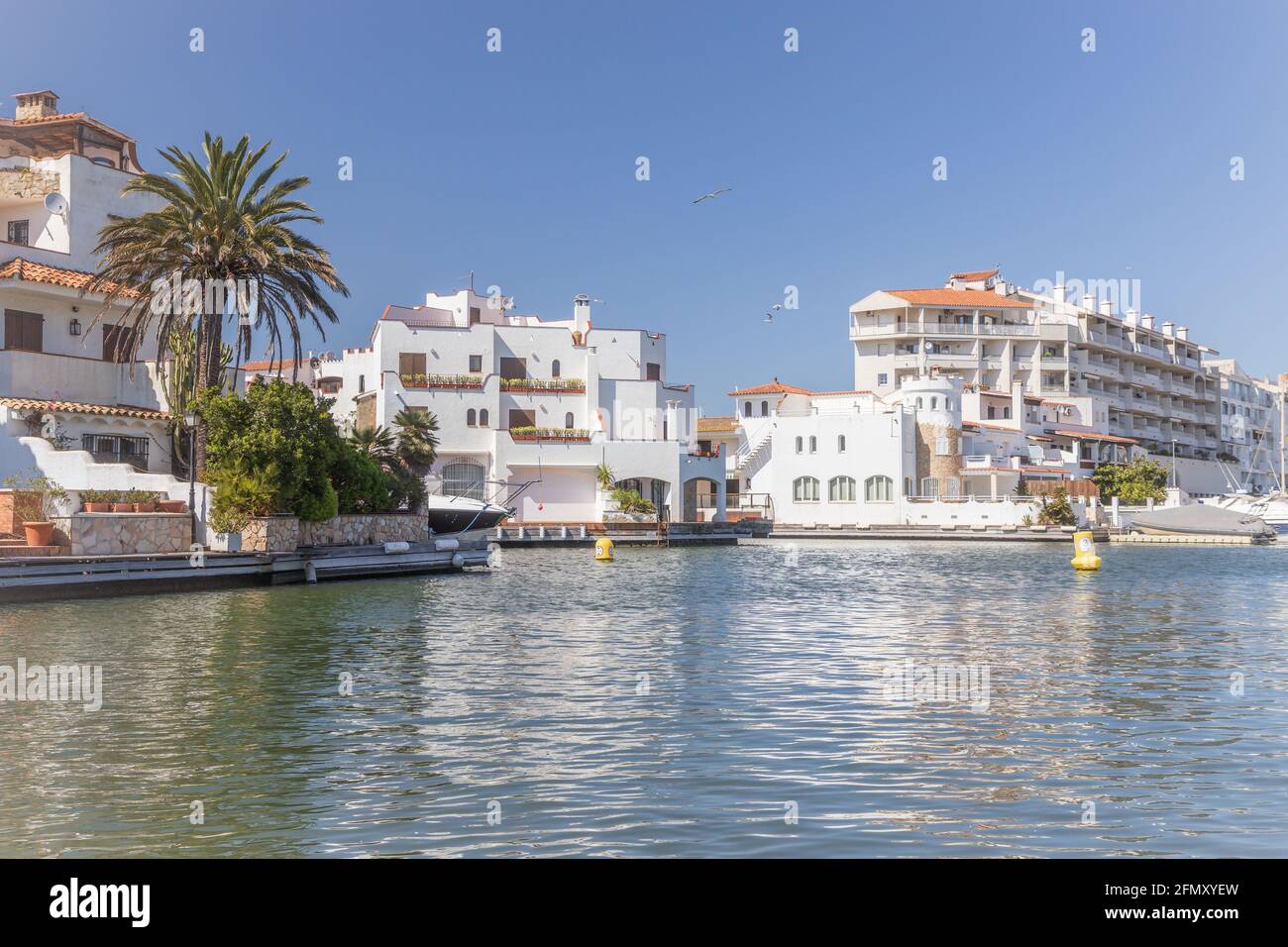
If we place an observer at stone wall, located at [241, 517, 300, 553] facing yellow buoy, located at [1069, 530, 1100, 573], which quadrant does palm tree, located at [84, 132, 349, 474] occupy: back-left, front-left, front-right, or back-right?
back-left

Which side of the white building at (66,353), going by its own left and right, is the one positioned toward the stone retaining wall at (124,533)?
front

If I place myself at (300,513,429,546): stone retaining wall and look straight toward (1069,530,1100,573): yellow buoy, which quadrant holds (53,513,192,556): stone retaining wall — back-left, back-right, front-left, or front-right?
back-right

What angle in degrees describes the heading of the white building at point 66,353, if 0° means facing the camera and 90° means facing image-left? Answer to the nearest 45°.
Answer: approximately 0°

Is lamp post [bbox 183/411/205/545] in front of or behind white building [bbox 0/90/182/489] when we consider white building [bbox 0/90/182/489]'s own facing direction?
in front

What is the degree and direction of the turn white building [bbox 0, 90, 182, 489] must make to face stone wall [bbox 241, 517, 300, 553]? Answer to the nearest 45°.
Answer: approximately 45° to its left

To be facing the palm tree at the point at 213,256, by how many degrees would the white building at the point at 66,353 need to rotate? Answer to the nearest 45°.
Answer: approximately 45° to its left

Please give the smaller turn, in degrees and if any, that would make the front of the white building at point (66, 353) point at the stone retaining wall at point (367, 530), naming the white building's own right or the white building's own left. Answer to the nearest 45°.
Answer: approximately 90° to the white building's own left

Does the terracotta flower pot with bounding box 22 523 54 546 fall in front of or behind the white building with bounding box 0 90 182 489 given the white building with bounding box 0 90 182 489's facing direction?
in front

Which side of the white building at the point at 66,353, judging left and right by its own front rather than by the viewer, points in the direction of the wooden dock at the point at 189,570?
front
